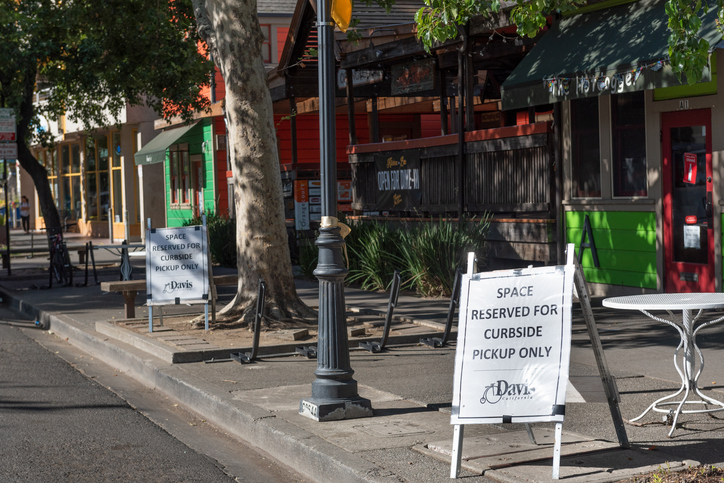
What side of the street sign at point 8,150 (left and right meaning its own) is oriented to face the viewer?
front

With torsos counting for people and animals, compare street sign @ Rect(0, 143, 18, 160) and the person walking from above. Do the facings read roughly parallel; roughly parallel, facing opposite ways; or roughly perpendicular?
roughly parallel

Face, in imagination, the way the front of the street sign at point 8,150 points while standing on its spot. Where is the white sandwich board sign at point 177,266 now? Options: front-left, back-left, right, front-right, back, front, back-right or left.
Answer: front

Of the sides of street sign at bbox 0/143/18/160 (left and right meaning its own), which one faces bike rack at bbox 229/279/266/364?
front

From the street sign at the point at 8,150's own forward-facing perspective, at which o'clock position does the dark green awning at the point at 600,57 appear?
The dark green awning is roughly at 11 o'clock from the street sign.

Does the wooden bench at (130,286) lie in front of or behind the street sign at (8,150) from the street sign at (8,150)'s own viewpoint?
in front

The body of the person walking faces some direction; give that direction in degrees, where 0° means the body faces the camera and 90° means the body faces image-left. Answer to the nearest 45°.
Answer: approximately 0°

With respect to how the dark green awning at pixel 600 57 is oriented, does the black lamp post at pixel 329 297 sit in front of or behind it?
in front

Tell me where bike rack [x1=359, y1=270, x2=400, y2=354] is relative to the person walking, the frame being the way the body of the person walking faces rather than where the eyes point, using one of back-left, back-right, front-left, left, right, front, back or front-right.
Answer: front

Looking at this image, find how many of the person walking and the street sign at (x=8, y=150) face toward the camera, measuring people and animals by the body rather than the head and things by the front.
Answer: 2

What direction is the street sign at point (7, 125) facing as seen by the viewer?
toward the camera

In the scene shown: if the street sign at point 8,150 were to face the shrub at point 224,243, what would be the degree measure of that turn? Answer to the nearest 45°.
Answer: approximately 90° to its left

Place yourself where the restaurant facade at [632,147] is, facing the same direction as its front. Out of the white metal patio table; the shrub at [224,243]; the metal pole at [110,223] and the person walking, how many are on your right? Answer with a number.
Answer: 3

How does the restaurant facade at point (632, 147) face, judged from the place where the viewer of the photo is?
facing the viewer and to the left of the viewer

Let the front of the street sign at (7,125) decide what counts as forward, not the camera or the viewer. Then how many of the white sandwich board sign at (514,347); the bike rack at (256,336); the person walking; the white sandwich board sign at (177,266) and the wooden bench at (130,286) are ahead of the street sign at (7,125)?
4
